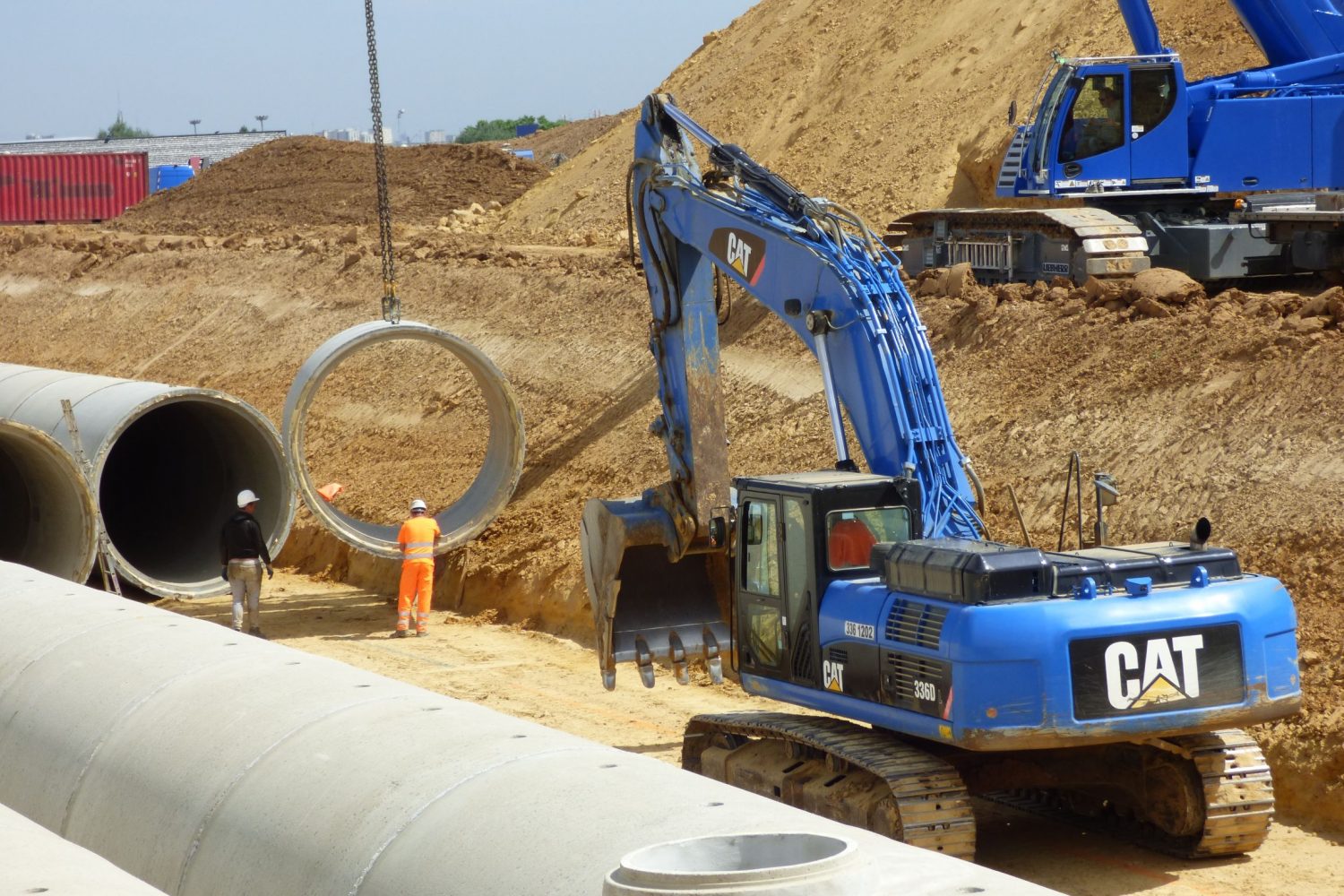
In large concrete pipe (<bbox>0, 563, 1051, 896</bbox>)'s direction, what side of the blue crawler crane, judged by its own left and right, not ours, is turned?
left

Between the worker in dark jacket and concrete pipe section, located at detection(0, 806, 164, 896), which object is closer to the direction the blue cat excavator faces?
the worker in dark jacket

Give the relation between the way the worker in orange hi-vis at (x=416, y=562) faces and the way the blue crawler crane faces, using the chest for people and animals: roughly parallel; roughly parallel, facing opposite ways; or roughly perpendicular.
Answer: roughly perpendicular

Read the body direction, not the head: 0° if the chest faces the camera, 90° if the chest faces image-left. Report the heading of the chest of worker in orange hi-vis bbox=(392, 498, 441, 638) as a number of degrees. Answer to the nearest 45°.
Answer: approximately 180°

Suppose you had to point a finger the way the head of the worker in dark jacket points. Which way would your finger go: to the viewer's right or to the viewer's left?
to the viewer's right

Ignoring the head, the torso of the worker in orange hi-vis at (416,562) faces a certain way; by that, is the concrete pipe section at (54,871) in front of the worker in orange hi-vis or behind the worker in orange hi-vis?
behind

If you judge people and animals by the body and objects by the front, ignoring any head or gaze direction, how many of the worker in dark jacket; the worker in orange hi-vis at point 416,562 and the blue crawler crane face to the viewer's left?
1

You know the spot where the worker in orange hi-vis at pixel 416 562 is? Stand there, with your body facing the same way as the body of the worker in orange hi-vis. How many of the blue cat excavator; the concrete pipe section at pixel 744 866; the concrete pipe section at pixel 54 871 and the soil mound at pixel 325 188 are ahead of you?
1

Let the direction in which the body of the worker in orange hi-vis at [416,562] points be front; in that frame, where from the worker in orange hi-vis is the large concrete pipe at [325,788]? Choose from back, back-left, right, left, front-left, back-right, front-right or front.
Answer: back

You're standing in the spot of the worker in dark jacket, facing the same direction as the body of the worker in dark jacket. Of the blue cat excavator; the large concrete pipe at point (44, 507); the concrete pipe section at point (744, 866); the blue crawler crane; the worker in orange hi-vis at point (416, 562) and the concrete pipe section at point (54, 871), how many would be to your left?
1

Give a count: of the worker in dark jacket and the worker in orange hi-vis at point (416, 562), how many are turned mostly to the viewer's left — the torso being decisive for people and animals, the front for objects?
0

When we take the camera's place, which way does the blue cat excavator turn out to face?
facing away from the viewer and to the left of the viewer

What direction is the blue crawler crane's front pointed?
to the viewer's left
